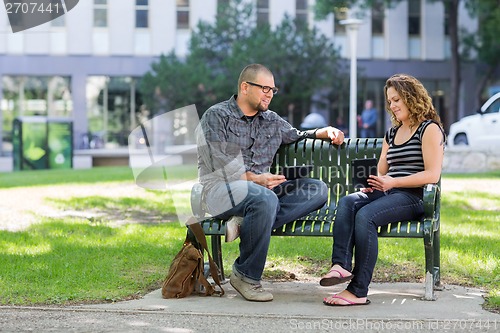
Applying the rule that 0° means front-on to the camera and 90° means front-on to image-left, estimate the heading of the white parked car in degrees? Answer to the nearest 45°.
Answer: approximately 90°

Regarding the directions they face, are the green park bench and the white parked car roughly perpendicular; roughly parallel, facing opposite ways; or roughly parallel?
roughly perpendicular

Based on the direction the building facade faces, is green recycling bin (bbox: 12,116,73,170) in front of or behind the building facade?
in front

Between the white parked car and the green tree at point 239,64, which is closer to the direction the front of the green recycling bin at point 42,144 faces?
the white parked car

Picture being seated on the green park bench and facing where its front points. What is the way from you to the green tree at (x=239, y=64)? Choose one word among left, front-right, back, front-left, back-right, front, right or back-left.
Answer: back

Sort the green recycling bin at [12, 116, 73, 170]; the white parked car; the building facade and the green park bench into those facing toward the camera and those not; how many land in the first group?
3

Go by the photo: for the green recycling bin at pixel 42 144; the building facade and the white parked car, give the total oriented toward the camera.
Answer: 2
